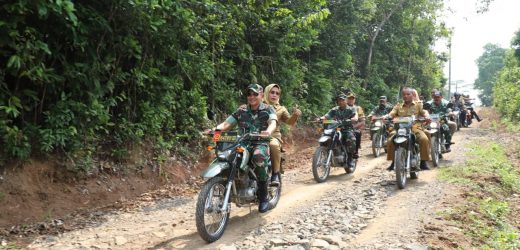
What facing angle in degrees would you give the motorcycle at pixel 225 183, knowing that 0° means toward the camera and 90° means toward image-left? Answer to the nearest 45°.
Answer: approximately 45°

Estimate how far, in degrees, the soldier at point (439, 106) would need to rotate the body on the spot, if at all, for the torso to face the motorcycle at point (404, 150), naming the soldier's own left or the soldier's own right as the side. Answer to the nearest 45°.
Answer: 0° — they already face it

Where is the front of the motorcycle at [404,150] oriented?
toward the camera

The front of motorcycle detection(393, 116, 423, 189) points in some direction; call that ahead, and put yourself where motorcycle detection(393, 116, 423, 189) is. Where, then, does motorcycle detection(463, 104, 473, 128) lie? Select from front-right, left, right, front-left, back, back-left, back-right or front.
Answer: back

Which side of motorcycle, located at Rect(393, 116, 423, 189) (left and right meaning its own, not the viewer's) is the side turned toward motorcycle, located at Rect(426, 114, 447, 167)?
back

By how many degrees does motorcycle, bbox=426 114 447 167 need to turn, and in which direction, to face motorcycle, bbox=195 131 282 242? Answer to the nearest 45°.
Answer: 0° — it already faces it

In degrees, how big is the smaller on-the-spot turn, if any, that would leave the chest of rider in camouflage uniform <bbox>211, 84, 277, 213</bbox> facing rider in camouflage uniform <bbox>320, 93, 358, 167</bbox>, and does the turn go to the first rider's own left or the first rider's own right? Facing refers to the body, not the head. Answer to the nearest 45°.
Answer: approximately 180°

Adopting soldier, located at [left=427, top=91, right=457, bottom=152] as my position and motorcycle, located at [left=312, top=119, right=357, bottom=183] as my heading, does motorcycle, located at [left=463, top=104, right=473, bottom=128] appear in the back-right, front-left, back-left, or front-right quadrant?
back-right

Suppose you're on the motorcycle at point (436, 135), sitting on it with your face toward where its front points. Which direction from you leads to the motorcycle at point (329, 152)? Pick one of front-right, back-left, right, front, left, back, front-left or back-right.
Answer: front-right

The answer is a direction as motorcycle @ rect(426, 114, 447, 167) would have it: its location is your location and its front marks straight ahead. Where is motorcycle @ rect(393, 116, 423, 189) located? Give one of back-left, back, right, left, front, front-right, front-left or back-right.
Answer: front

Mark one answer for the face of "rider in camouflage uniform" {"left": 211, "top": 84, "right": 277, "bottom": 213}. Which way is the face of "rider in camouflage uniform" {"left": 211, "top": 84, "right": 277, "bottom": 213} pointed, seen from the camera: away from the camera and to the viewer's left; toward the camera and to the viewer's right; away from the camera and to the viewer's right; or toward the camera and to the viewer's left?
toward the camera and to the viewer's left

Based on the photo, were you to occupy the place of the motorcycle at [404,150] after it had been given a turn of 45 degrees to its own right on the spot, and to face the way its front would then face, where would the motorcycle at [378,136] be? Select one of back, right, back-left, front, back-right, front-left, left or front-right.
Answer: back-right

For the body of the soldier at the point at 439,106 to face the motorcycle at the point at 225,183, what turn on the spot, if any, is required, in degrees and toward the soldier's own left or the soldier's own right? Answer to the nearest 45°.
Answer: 0° — they already face it

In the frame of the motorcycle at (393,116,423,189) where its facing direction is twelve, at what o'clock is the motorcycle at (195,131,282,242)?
the motorcycle at (195,131,282,242) is roughly at 1 o'clock from the motorcycle at (393,116,423,189).

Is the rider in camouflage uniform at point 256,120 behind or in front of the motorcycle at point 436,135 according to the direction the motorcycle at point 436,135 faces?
in front

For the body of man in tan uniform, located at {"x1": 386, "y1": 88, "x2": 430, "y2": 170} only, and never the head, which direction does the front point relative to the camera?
toward the camera

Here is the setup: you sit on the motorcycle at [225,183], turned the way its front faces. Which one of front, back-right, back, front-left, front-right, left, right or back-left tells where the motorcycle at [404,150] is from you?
back

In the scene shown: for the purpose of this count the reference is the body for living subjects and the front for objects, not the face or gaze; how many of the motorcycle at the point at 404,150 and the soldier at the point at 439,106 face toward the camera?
2
